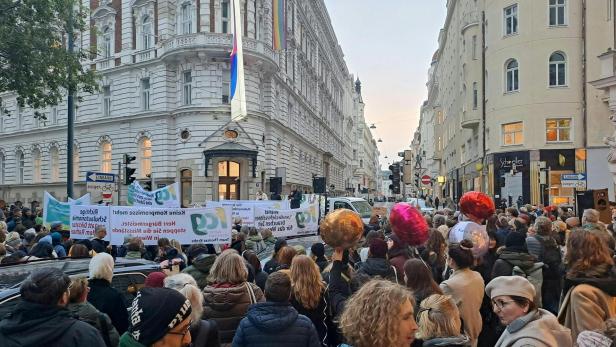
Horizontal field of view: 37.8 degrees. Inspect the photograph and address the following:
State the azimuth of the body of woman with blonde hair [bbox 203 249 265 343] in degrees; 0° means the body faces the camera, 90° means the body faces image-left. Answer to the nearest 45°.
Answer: approximately 180°

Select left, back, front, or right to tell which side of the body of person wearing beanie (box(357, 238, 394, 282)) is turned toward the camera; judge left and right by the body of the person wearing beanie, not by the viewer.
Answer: back

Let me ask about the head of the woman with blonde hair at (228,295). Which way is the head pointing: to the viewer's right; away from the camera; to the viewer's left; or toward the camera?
away from the camera

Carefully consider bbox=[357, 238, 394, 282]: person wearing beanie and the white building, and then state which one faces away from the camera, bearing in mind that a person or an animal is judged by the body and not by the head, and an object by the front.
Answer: the person wearing beanie

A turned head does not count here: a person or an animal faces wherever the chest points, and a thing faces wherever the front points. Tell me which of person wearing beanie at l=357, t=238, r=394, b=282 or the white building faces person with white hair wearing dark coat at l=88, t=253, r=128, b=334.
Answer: the white building

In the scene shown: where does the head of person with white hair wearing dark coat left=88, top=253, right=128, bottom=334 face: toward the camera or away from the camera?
away from the camera

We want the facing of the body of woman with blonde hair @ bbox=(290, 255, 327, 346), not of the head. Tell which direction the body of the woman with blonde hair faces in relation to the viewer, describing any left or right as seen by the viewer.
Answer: facing away from the viewer

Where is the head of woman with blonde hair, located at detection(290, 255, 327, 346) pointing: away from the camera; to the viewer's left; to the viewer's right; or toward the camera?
away from the camera
